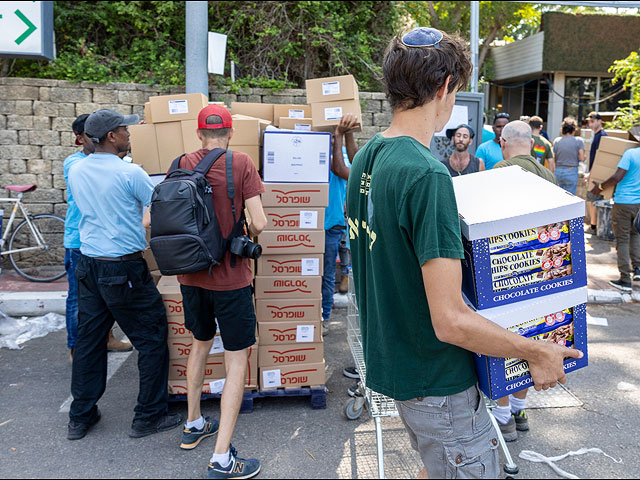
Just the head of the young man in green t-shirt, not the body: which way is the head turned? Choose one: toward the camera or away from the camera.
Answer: away from the camera

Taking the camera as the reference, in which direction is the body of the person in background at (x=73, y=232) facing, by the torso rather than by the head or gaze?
to the viewer's right

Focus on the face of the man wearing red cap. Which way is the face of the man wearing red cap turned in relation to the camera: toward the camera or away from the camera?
away from the camera

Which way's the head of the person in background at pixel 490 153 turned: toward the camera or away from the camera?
toward the camera

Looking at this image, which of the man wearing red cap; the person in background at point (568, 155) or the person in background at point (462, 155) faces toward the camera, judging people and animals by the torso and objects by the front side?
the person in background at point (462, 155)

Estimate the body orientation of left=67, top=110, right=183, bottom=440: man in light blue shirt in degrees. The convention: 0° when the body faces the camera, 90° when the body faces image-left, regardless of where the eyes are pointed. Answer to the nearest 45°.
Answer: approximately 225°

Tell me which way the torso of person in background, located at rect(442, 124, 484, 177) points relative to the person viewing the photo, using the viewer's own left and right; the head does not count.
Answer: facing the viewer

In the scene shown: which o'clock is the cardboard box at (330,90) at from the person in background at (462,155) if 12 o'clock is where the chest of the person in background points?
The cardboard box is roughly at 1 o'clock from the person in background.

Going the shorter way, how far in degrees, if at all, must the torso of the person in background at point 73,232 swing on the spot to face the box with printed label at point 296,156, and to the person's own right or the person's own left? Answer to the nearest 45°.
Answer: approximately 45° to the person's own right

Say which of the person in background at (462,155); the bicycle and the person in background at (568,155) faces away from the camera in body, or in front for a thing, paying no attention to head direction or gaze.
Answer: the person in background at (568,155)

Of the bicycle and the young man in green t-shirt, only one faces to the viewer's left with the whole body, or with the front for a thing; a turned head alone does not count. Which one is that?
the bicycle
